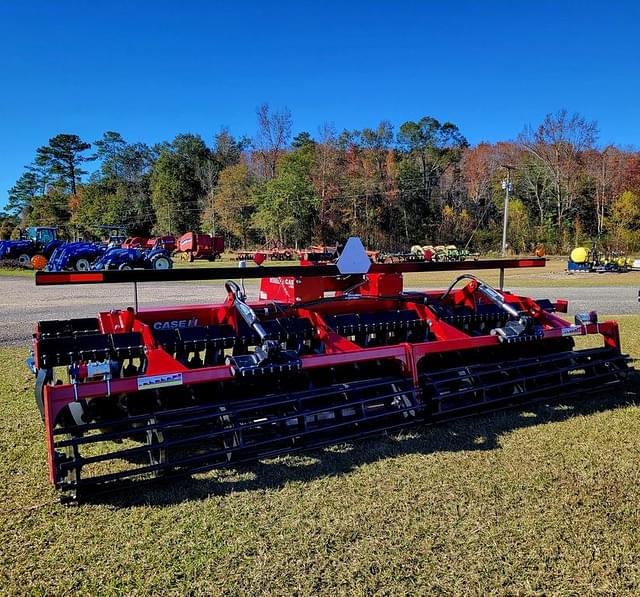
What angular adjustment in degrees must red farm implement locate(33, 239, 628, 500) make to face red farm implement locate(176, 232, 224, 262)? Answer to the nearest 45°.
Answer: approximately 45° to its right

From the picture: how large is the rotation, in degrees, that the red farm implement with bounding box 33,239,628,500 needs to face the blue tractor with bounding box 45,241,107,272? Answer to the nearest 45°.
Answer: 0° — it already faces it

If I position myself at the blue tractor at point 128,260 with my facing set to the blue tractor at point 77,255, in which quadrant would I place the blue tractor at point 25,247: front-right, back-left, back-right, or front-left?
front-right

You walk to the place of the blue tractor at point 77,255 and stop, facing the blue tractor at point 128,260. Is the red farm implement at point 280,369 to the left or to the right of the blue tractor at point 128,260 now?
right

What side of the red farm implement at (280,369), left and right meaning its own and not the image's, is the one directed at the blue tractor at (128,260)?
front

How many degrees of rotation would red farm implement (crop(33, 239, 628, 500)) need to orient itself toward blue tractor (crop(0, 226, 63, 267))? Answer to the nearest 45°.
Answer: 0° — it already faces it

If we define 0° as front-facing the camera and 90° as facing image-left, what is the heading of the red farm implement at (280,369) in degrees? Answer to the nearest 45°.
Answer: approximately 135°
